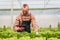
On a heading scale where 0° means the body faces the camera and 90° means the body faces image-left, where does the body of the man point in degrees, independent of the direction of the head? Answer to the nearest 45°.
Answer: approximately 0°
